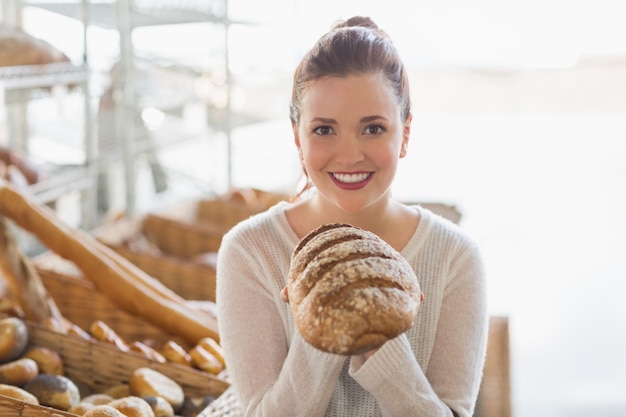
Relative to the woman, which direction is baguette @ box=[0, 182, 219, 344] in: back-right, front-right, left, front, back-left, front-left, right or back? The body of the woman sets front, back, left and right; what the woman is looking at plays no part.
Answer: back-right

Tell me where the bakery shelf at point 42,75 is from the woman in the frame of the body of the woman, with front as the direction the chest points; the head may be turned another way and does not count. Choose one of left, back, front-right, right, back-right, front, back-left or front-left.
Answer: back-right

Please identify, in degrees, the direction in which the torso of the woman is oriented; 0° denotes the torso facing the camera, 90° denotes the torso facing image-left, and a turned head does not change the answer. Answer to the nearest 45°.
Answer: approximately 0°
